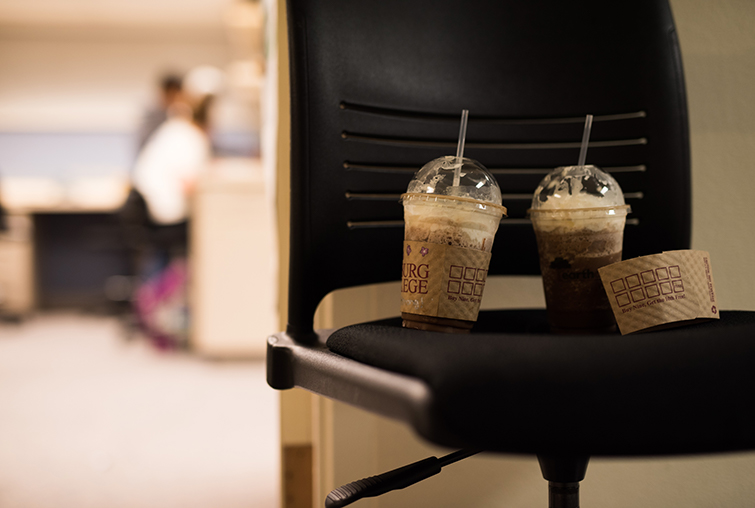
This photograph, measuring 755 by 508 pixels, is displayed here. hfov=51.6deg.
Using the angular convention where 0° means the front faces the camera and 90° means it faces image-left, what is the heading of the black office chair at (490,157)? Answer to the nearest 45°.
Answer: approximately 315°
